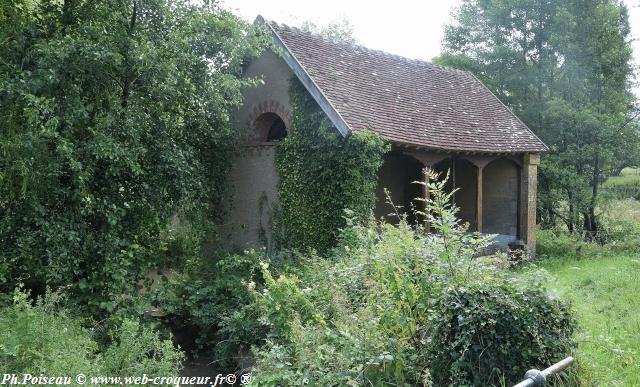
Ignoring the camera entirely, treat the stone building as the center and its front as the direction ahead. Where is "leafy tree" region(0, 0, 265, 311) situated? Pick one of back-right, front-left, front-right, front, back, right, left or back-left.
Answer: right

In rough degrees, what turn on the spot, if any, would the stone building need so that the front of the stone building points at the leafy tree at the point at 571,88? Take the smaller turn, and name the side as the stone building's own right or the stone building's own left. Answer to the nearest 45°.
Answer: approximately 90° to the stone building's own left

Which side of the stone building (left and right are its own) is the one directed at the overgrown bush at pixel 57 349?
right

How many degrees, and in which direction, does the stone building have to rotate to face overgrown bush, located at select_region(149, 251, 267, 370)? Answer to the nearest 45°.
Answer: approximately 90° to its right

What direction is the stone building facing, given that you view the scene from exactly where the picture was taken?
facing the viewer and to the right of the viewer

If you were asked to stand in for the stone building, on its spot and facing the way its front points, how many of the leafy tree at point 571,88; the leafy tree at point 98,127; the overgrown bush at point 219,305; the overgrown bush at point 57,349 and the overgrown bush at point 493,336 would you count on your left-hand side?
1

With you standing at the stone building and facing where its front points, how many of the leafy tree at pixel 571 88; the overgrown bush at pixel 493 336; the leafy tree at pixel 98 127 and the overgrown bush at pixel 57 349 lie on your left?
1

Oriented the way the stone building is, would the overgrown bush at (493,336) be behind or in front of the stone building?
in front
